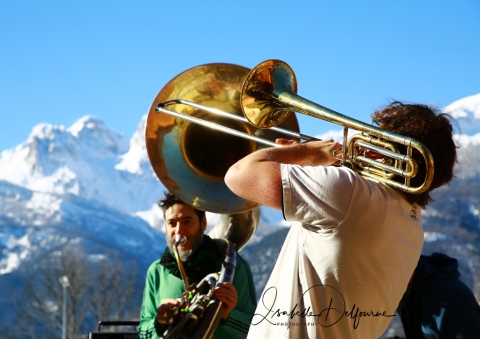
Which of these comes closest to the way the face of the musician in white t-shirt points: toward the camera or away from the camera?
away from the camera

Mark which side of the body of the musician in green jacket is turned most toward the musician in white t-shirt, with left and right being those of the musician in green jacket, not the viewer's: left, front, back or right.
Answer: front

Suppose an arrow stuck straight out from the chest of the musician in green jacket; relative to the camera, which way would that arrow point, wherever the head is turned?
toward the camera
